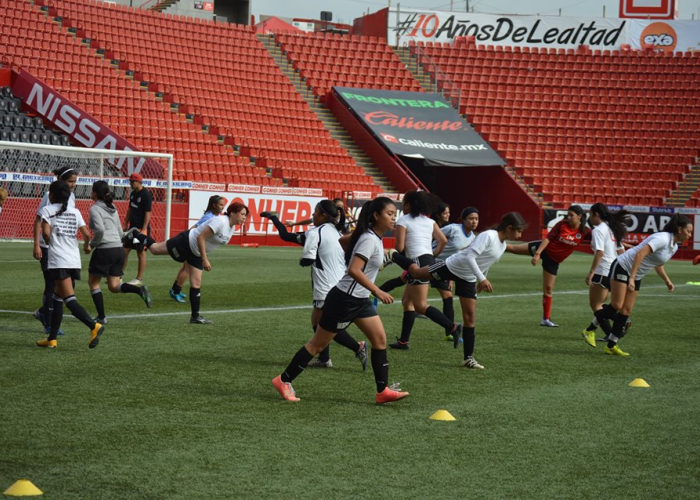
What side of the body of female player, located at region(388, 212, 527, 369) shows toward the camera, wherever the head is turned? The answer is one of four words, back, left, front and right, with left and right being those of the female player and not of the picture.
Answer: right

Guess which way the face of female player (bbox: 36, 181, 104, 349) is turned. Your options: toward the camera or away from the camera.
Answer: away from the camera

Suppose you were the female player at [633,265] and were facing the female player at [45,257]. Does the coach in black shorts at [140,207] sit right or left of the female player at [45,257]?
right

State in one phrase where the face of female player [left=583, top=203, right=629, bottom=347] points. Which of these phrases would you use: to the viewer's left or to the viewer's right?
to the viewer's left

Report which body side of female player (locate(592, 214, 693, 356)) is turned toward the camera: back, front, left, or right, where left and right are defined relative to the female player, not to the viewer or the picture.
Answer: right

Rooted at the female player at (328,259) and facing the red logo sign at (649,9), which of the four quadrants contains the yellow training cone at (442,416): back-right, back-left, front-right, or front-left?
back-right

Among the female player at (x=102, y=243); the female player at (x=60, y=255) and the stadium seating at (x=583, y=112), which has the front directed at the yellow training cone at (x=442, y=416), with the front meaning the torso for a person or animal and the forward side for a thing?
the stadium seating

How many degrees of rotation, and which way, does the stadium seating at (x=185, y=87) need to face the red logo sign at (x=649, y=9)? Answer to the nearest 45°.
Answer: approximately 45° to its left

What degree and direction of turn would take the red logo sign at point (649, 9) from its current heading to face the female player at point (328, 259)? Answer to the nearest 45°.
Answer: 0° — it already faces them

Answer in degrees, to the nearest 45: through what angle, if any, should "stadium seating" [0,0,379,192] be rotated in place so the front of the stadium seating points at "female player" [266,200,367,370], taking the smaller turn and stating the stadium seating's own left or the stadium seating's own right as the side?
approximately 45° to the stadium seating's own right

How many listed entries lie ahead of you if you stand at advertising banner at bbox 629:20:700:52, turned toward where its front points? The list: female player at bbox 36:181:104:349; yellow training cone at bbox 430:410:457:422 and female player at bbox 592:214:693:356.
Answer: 3

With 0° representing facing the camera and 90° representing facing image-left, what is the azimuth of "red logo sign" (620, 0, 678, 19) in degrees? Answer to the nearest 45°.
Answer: approximately 0°

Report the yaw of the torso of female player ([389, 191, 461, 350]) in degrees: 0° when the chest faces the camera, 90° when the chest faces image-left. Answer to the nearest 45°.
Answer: approximately 135°

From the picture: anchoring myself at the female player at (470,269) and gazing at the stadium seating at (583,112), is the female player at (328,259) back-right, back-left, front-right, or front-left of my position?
back-left
